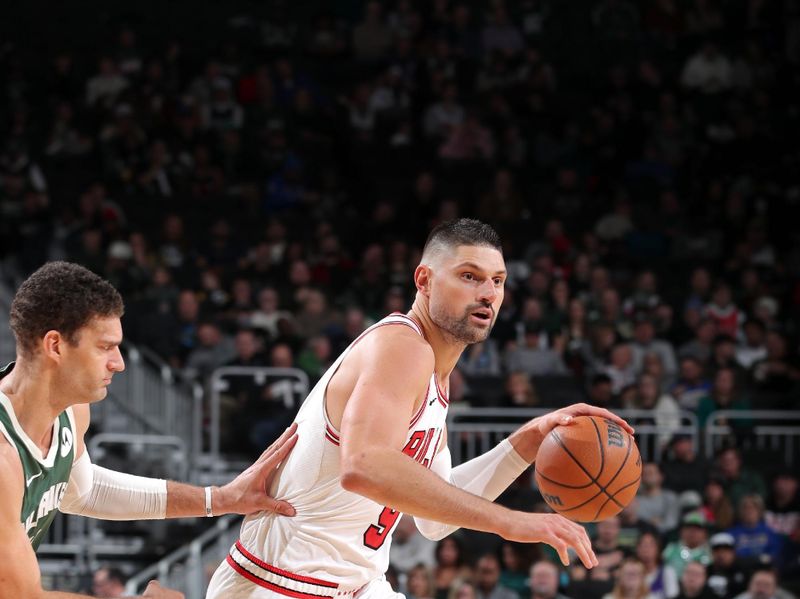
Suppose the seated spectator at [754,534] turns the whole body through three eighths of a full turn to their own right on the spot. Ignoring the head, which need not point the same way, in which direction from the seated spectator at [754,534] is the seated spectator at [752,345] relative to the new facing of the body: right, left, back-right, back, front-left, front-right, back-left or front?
front-right

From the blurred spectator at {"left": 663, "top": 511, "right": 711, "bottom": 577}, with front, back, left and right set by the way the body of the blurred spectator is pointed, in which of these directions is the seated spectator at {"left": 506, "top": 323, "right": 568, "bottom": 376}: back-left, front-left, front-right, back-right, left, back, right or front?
back-right

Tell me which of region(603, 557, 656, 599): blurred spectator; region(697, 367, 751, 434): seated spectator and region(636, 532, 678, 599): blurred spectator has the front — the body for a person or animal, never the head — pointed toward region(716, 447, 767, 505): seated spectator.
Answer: region(697, 367, 751, 434): seated spectator

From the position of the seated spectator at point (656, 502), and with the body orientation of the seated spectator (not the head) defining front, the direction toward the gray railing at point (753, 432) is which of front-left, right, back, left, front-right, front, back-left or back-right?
back

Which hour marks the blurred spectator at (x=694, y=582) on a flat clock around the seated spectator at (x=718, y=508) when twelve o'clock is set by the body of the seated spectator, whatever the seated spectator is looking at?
The blurred spectator is roughly at 11 o'clock from the seated spectator.

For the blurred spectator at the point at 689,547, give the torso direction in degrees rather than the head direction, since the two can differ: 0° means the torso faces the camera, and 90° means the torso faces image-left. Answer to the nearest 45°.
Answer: approximately 0°

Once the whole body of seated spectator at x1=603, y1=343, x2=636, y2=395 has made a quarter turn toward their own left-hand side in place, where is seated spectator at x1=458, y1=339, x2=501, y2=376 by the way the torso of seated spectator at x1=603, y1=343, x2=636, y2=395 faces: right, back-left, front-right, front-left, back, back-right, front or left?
back

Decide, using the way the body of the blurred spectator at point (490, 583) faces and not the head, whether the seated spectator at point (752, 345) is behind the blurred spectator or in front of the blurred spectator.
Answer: behind

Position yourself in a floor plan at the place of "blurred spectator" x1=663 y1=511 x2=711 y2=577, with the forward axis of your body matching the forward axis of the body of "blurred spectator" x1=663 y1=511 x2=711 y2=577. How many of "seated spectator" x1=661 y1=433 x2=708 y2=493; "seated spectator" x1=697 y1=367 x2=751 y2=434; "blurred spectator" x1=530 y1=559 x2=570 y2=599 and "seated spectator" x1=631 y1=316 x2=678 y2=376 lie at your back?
3
